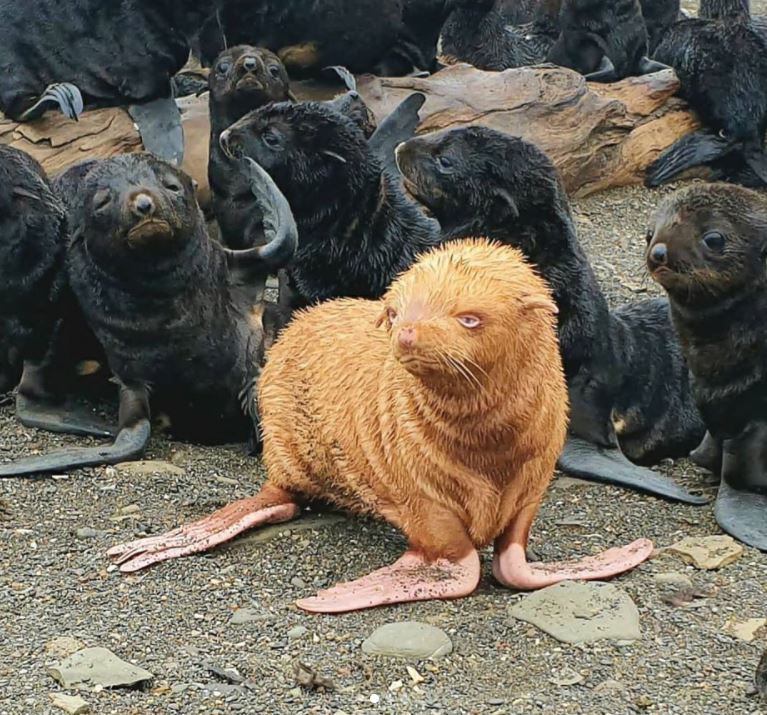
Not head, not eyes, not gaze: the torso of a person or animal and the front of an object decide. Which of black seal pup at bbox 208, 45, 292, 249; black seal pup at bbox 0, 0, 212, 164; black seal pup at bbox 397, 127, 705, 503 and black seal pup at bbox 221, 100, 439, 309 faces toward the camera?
black seal pup at bbox 208, 45, 292, 249

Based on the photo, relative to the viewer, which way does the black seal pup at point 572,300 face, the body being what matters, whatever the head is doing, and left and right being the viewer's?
facing to the left of the viewer

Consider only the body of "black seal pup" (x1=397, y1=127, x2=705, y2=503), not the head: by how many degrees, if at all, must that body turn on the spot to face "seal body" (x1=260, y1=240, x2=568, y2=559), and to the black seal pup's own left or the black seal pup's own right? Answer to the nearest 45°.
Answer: approximately 90° to the black seal pup's own left

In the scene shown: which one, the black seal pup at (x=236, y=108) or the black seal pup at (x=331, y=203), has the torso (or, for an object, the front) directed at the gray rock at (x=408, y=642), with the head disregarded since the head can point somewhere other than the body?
the black seal pup at (x=236, y=108)

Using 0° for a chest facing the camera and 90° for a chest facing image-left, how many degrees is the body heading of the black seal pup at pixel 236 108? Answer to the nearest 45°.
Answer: approximately 0°

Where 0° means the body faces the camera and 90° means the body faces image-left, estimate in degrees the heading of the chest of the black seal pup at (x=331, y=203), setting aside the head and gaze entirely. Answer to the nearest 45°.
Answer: approximately 90°

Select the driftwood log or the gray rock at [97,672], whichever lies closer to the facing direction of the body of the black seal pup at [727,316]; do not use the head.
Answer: the gray rock

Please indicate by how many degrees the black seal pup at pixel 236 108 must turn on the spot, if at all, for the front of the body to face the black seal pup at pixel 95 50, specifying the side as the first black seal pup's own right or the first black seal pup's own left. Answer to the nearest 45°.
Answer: approximately 135° to the first black seal pup's own right

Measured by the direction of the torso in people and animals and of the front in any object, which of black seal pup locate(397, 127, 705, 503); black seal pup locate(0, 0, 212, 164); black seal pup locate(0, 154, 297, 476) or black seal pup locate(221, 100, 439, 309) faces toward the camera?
black seal pup locate(0, 154, 297, 476)
